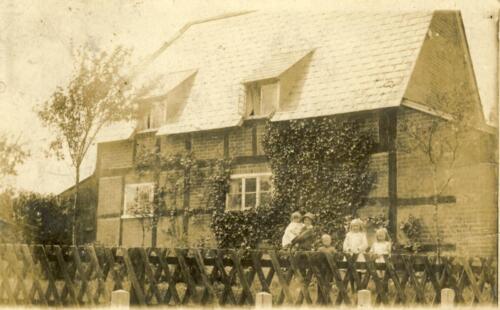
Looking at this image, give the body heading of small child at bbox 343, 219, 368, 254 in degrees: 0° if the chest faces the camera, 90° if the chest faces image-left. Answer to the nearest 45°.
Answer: approximately 0°

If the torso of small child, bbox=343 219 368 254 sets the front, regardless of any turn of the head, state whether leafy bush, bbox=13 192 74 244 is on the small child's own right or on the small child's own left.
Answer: on the small child's own right

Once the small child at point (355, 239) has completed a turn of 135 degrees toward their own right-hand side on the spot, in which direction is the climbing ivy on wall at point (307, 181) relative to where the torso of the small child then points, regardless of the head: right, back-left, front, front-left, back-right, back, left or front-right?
front

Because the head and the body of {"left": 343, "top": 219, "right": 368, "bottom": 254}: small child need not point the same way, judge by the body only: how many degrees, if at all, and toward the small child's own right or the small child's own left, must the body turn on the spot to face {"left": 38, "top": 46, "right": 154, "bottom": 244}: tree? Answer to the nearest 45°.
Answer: approximately 90° to the small child's own right

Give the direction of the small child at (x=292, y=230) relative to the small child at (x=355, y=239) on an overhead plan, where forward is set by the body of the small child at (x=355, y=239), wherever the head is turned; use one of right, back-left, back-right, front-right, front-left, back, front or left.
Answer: right
